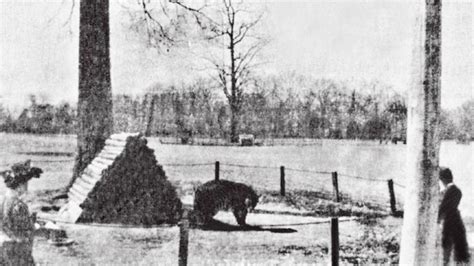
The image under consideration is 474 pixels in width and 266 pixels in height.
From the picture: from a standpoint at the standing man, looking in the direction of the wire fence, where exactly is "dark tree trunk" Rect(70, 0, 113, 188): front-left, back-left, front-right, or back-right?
front-left

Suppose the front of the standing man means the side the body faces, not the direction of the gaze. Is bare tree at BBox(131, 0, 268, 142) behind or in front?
in front

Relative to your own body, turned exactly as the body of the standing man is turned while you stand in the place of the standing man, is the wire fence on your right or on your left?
on your right

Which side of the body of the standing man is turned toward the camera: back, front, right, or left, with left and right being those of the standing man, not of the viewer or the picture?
left

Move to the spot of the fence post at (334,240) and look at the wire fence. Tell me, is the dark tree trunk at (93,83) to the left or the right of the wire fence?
left

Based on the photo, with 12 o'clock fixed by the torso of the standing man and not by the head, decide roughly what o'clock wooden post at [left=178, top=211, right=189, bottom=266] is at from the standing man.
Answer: The wooden post is roughly at 11 o'clock from the standing man.

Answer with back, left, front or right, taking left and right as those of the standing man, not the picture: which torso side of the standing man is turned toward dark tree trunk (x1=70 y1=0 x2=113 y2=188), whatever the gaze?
front

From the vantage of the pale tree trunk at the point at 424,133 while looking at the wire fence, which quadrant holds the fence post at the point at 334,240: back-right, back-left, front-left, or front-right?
front-left

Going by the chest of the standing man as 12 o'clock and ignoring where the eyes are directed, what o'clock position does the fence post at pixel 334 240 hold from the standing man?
The fence post is roughly at 11 o'clock from the standing man.

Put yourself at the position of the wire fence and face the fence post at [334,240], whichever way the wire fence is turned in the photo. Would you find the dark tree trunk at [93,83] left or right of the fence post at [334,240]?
right
